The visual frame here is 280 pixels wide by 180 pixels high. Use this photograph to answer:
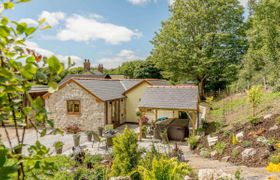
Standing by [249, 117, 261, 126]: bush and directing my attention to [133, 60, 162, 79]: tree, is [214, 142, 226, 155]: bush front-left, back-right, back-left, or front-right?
back-left

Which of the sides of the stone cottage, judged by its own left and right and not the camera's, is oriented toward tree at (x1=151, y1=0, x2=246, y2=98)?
left

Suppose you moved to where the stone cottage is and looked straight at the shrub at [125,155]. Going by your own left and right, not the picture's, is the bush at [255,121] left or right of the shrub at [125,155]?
left

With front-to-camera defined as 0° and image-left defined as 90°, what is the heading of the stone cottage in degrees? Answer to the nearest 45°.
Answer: approximately 315°

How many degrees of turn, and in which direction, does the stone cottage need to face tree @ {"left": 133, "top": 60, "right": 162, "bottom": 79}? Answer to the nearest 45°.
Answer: approximately 135° to its left

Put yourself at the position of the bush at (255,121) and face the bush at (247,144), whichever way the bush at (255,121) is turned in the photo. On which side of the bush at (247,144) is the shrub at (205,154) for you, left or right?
right

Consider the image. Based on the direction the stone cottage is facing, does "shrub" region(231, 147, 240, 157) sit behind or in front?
in front

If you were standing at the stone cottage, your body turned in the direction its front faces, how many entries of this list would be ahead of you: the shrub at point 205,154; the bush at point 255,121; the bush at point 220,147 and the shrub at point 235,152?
4

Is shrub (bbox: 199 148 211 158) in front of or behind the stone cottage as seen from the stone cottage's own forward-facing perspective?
in front
